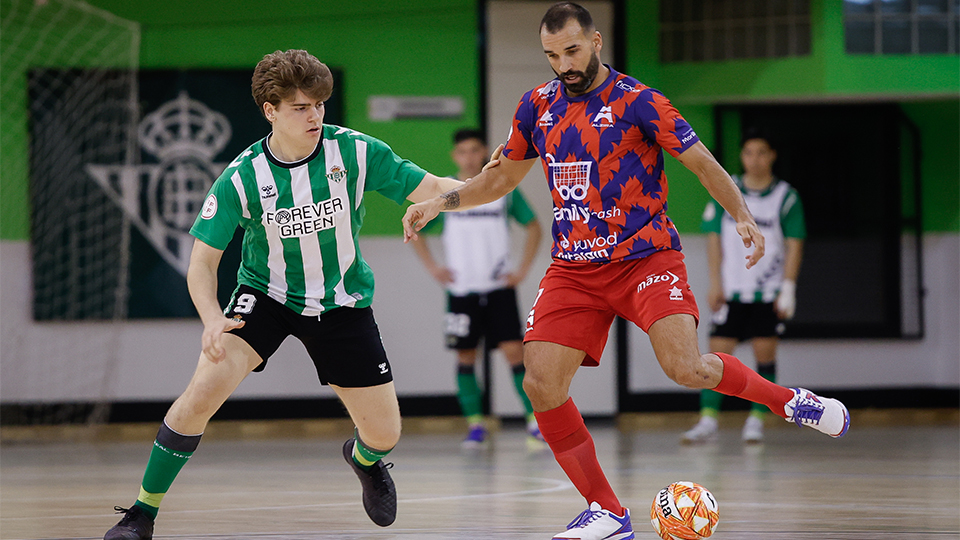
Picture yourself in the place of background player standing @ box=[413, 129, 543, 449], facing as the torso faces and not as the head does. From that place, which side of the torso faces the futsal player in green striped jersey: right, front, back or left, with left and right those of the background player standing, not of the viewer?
front

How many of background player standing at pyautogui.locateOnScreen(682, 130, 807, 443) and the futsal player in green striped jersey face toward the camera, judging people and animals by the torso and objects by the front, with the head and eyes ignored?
2

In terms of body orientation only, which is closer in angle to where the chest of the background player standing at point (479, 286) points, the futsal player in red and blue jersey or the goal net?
the futsal player in red and blue jersey

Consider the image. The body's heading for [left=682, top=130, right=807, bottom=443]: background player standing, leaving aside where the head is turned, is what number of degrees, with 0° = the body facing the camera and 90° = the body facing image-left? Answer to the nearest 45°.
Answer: approximately 0°

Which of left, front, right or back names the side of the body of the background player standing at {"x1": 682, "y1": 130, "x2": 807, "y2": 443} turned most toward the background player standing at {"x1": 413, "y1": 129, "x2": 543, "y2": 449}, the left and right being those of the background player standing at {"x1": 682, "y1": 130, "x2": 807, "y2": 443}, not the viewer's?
right

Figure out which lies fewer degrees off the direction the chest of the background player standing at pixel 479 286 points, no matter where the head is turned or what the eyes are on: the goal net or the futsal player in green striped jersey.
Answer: the futsal player in green striped jersey

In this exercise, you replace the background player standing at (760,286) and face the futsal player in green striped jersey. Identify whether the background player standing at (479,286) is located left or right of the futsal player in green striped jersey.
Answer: right

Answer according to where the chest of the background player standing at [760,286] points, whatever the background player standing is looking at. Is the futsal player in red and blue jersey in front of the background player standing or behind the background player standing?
in front

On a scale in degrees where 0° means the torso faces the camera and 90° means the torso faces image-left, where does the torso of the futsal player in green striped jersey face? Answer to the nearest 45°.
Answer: approximately 0°

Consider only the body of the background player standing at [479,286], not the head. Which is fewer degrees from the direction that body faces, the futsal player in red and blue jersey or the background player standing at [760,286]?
the futsal player in red and blue jersey
